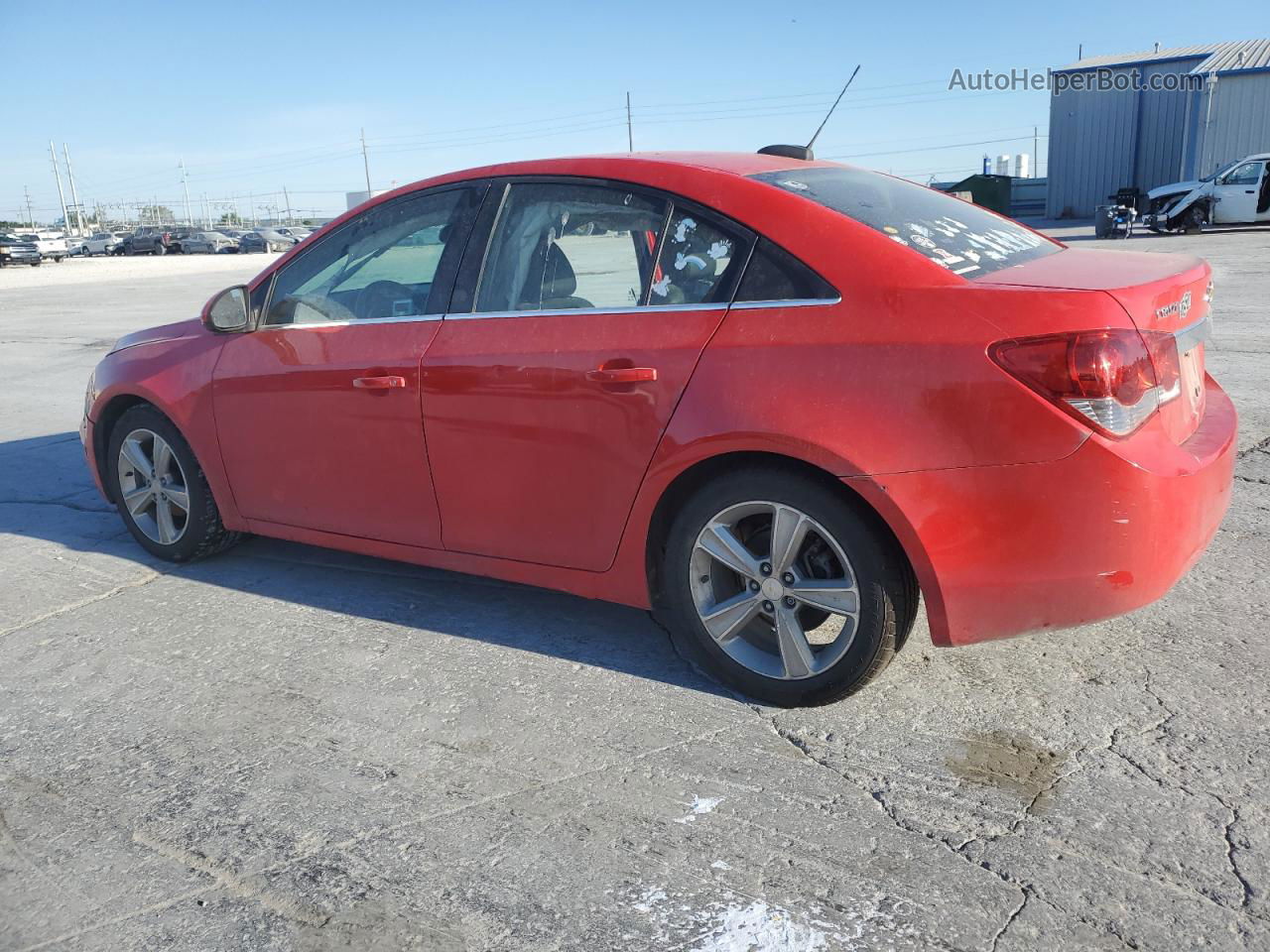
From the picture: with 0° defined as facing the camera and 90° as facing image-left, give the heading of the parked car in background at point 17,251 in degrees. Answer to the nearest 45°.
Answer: approximately 315°

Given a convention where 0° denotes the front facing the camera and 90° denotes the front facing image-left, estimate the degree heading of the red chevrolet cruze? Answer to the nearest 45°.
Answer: approximately 135°

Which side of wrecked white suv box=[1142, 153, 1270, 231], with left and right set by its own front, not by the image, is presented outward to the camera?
left

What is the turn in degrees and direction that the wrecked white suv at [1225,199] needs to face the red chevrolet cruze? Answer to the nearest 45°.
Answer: approximately 90° to its left

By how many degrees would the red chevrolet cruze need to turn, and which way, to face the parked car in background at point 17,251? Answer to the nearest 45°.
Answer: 0° — it already faces it

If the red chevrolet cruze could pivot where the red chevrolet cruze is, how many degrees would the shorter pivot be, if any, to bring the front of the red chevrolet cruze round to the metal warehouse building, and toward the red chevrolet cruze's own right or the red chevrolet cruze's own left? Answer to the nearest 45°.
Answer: approximately 90° to the red chevrolet cruze's own right

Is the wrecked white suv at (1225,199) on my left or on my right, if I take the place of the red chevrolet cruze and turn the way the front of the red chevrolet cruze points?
on my right
